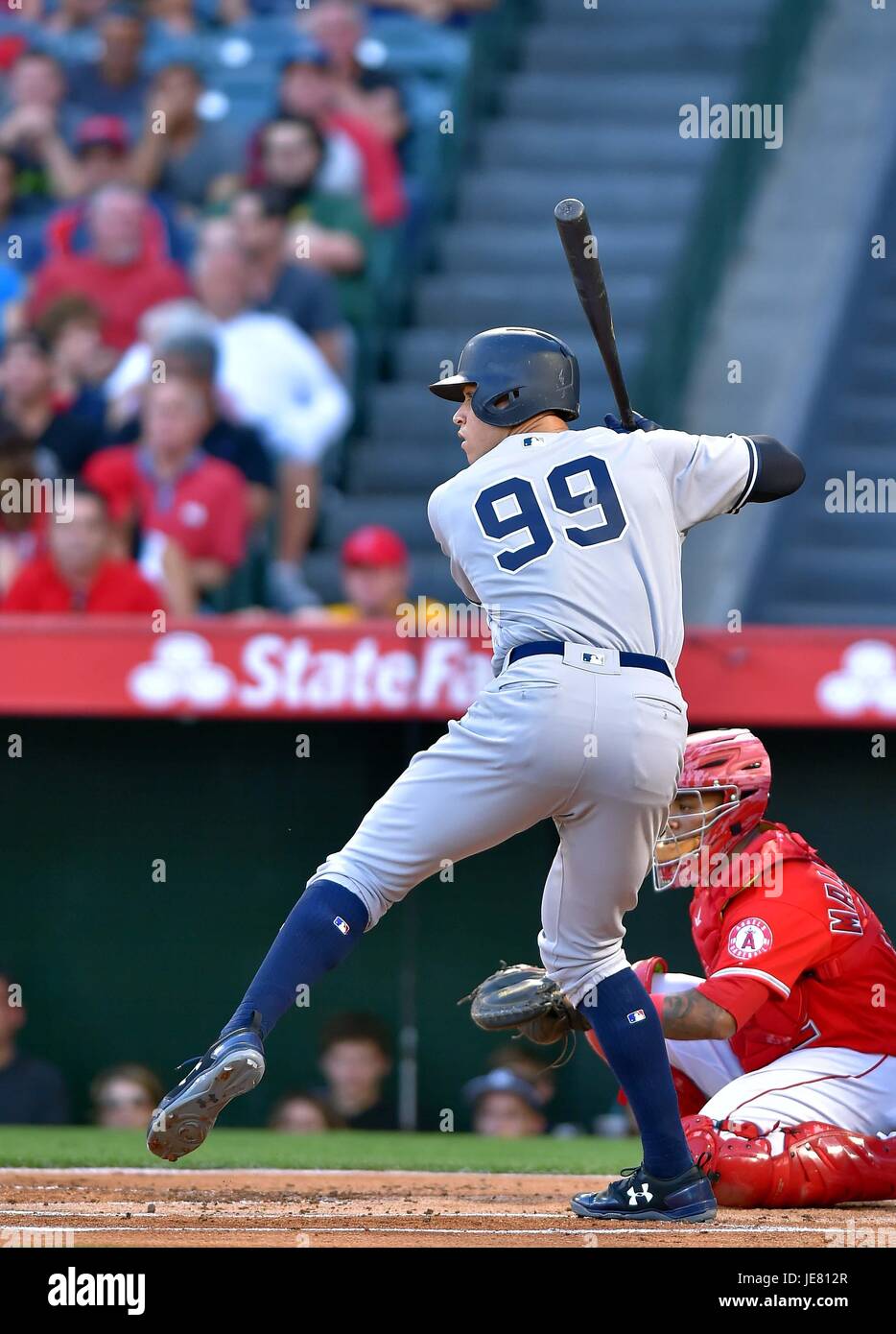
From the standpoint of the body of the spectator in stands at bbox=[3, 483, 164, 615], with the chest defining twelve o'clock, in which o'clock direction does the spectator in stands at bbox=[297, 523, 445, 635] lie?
the spectator in stands at bbox=[297, 523, 445, 635] is roughly at 9 o'clock from the spectator in stands at bbox=[3, 483, 164, 615].

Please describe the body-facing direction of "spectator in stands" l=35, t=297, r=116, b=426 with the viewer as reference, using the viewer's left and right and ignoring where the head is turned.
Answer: facing the viewer

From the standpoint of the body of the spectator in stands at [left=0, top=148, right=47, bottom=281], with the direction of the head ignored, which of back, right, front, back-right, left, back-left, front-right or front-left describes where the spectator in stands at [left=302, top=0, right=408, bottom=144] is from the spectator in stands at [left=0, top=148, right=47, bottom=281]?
left

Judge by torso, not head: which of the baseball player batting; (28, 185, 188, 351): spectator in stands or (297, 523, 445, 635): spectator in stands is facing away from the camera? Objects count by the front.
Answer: the baseball player batting

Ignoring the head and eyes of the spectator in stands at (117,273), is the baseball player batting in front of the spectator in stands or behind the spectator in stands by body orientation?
in front

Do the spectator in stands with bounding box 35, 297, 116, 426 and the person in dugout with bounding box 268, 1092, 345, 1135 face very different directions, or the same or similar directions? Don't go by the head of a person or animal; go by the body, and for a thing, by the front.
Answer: same or similar directions

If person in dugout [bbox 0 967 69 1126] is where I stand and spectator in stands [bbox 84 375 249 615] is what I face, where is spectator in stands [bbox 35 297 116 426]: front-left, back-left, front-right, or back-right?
front-left

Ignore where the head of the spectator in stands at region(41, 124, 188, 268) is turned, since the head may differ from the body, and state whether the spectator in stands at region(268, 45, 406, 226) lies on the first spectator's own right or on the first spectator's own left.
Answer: on the first spectator's own left

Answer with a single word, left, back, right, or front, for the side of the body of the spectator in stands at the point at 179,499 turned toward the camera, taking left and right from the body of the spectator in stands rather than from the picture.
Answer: front

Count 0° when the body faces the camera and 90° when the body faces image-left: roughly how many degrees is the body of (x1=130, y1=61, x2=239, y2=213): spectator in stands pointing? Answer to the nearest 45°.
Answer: approximately 45°

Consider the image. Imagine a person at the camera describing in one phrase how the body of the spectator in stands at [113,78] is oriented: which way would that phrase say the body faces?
toward the camera

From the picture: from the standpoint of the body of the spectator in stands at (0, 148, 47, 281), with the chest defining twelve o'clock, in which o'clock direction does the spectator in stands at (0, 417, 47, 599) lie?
the spectator in stands at (0, 417, 47, 599) is roughly at 12 o'clock from the spectator in stands at (0, 148, 47, 281).

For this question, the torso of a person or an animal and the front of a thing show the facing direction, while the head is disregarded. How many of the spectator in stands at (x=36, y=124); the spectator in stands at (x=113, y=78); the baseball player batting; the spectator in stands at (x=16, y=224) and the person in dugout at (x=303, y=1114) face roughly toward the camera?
4

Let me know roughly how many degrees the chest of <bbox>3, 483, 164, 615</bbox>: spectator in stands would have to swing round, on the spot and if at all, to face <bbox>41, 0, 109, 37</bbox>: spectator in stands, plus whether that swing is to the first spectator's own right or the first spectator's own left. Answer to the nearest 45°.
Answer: approximately 180°

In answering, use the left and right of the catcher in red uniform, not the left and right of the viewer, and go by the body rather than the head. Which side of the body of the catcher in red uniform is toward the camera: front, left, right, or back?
left

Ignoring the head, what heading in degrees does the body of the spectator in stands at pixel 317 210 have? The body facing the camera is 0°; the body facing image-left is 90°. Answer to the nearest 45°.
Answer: approximately 45°
